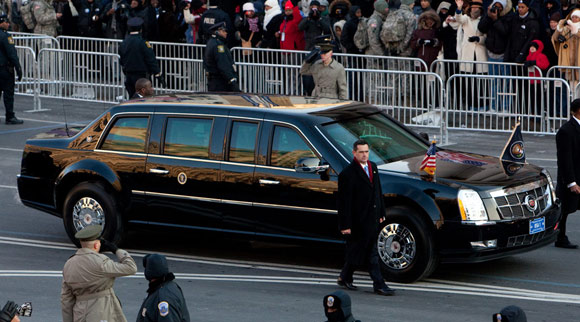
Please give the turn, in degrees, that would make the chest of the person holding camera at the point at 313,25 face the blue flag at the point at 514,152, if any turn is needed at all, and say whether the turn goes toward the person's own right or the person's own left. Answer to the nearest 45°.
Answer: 0° — they already face it

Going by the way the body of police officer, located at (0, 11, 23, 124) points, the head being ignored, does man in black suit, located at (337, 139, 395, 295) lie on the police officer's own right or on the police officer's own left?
on the police officer's own right

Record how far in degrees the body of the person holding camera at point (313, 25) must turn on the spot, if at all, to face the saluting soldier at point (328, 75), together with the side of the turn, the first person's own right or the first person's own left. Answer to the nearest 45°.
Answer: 0° — they already face them

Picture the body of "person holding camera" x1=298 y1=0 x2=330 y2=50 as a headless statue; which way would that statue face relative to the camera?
toward the camera

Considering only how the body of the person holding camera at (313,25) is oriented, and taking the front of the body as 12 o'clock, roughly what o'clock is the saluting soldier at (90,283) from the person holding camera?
The saluting soldier is roughly at 12 o'clock from the person holding camera.

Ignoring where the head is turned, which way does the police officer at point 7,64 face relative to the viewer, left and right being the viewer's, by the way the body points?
facing to the right of the viewer
